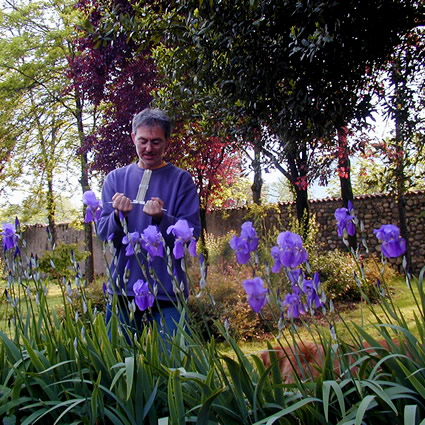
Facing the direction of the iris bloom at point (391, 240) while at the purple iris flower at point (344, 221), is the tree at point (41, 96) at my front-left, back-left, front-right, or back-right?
back-left

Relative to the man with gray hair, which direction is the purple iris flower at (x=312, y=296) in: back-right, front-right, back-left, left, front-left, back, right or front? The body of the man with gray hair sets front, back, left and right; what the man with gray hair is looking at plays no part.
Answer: front-left

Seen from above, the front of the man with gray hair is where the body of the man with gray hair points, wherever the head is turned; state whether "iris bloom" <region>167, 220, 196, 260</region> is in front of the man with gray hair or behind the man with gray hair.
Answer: in front

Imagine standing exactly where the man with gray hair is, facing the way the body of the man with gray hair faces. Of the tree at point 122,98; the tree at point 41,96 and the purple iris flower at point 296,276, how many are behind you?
2

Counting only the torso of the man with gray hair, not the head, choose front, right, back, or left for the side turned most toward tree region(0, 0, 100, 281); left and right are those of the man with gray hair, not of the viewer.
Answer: back

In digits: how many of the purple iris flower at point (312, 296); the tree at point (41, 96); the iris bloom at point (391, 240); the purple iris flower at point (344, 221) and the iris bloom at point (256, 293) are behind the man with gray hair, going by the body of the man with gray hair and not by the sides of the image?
1

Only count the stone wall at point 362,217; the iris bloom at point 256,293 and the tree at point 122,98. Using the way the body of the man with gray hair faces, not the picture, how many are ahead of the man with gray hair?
1

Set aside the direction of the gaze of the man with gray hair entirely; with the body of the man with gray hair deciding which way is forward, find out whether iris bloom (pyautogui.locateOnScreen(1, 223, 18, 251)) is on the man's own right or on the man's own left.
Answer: on the man's own right

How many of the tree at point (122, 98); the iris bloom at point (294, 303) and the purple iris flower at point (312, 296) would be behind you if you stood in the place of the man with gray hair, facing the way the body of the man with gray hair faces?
1

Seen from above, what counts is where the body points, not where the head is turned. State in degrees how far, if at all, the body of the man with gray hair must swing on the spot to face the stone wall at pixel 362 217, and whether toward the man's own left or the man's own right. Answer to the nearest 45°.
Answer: approximately 135° to the man's own left

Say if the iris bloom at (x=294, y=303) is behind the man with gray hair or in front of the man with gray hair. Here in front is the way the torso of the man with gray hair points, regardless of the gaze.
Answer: in front

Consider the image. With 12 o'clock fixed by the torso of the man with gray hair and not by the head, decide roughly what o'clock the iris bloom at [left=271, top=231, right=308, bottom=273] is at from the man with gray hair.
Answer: The iris bloom is roughly at 11 o'clock from the man with gray hair.

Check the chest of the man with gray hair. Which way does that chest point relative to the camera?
toward the camera
